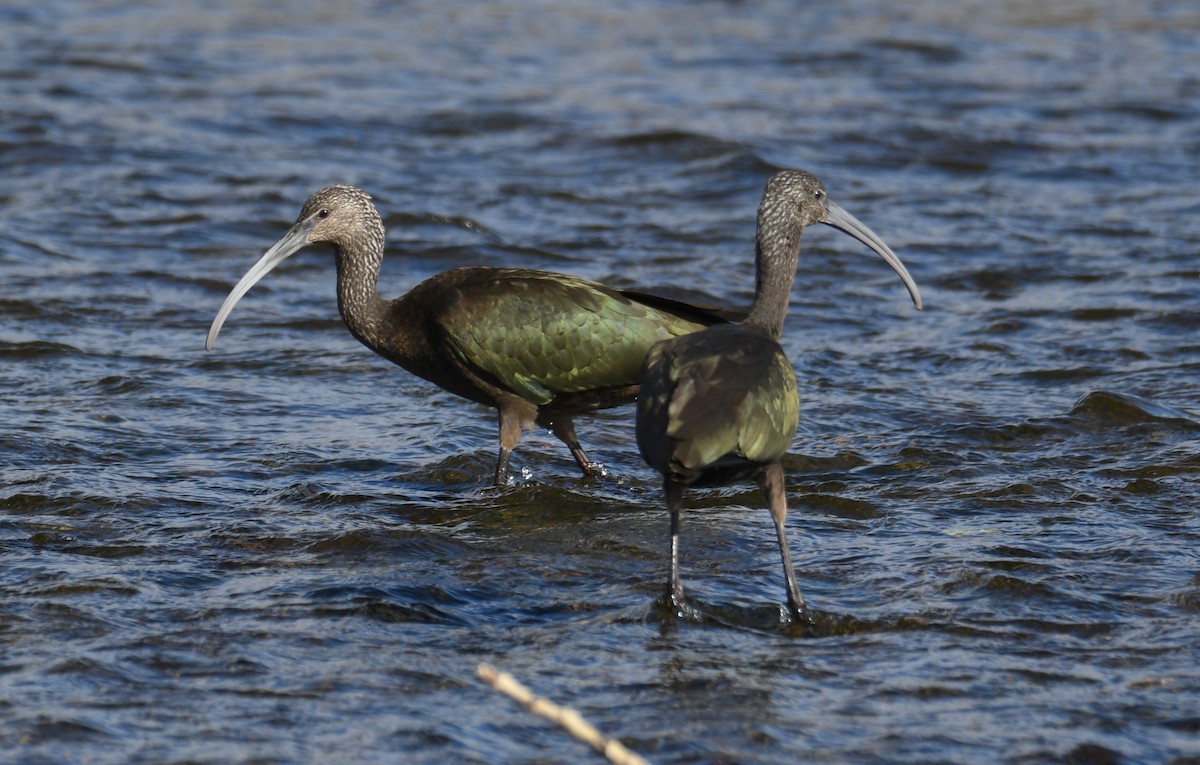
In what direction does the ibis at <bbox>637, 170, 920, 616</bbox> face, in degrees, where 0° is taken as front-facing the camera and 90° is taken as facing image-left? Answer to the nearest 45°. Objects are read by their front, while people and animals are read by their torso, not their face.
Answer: approximately 225°
